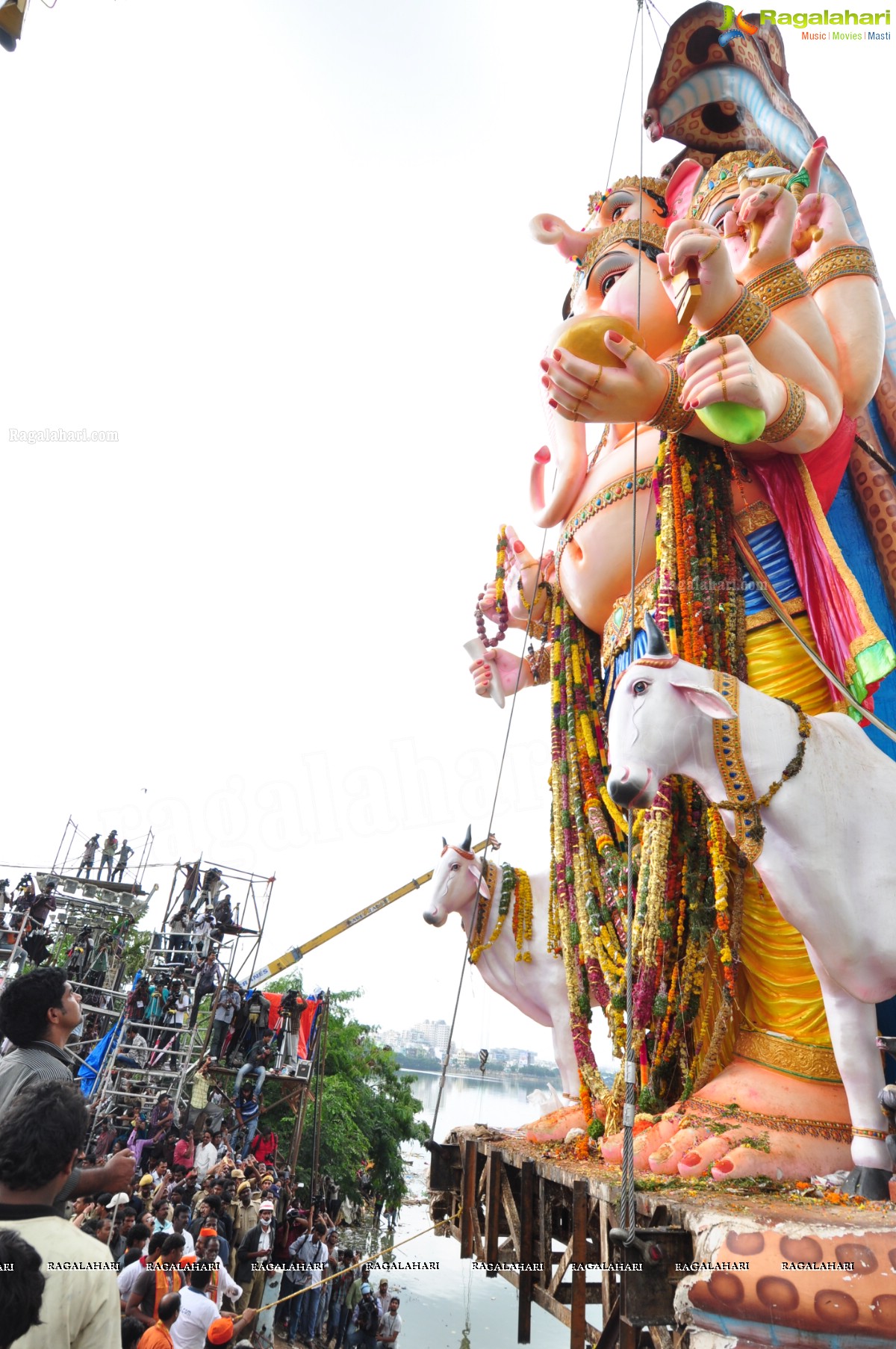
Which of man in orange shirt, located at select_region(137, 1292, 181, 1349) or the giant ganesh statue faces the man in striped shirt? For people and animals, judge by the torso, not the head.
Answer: the giant ganesh statue

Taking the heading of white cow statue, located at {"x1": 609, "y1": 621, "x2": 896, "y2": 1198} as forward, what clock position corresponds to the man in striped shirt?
The man in striped shirt is roughly at 11 o'clock from the white cow statue.

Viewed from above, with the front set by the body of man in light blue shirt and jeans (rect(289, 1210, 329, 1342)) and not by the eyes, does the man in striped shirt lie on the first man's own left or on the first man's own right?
on the first man's own right

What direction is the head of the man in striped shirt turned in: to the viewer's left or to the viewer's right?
to the viewer's right

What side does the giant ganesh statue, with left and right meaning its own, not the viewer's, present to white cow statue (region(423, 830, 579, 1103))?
right

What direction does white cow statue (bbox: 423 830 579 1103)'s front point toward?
to the viewer's left

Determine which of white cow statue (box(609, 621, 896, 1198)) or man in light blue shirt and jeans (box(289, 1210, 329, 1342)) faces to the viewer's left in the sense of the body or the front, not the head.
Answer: the white cow statue

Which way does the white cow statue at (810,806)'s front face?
to the viewer's left

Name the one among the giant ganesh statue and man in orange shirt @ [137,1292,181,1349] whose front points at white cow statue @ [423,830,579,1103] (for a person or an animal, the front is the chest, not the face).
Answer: the man in orange shirt

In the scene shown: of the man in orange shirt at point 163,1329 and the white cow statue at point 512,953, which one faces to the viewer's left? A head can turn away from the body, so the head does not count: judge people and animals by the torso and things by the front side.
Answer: the white cow statue

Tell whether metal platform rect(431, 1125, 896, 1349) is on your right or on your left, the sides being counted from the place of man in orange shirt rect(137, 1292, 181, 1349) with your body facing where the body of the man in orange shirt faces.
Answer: on your right

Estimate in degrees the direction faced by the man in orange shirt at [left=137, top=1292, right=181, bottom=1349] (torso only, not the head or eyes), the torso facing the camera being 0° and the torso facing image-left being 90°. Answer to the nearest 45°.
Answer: approximately 225°

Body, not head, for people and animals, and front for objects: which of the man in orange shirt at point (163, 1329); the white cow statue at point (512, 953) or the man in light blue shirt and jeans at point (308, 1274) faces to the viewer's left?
the white cow statue
